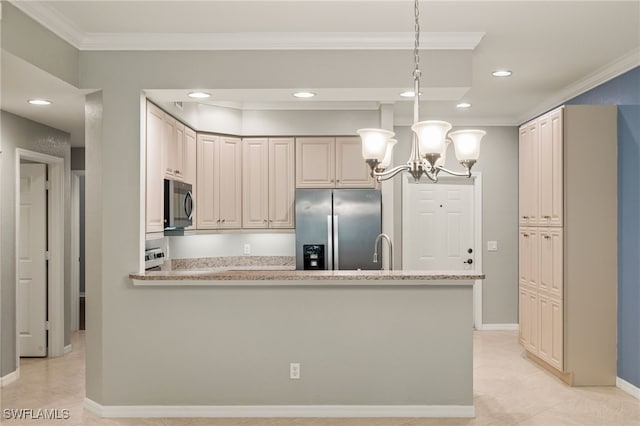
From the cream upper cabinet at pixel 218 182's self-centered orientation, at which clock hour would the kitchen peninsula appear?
The kitchen peninsula is roughly at 1 o'clock from the cream upper cabinet.

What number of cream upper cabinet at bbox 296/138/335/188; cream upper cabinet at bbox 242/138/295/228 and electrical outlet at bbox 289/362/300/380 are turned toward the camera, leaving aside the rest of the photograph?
3

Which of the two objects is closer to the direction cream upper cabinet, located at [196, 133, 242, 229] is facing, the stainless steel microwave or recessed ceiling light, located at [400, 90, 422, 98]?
the recessed ceiling light

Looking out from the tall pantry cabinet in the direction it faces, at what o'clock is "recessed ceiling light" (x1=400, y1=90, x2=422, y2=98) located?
The recessed ceiling light is roughly at 12 o'clock from the tall pantry cabinet.

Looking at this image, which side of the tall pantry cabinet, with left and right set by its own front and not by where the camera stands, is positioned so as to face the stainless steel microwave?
front

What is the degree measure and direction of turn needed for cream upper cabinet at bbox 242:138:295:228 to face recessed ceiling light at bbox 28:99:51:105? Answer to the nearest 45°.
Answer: approximately 45° to its right

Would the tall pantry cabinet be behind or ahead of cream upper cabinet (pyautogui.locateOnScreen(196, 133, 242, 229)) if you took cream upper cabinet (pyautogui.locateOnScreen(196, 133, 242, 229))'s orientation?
ahead

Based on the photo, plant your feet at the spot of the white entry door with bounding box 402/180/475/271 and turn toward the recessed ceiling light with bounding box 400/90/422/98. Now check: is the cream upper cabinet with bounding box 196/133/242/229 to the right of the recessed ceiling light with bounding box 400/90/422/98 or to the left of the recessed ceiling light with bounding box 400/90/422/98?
right

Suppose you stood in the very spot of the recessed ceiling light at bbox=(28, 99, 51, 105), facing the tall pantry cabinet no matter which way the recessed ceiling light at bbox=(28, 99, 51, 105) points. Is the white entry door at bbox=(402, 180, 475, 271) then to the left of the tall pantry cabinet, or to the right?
left

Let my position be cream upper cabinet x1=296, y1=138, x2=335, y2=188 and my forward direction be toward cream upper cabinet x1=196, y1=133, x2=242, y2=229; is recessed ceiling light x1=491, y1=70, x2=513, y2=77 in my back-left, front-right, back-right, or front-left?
back-left

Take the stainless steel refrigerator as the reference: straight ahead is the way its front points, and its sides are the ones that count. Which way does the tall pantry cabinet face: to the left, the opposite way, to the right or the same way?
to the right

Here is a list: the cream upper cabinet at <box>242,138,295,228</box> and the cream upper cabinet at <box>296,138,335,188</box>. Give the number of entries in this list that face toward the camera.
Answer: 2

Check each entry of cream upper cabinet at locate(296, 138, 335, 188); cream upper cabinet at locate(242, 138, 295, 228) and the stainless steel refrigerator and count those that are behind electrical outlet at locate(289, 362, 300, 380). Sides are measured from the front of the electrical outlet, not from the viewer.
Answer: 3
